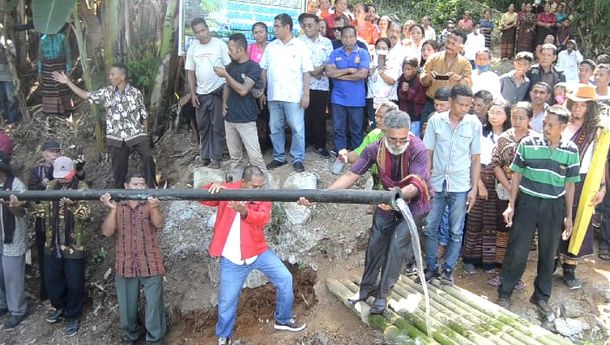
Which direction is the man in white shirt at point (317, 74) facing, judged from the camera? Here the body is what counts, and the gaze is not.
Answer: toward the camera

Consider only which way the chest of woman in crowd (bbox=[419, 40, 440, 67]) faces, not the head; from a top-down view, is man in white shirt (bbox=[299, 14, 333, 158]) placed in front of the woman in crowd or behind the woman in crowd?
in front

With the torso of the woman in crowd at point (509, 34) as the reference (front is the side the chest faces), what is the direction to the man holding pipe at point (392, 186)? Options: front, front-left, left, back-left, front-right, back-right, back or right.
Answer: front

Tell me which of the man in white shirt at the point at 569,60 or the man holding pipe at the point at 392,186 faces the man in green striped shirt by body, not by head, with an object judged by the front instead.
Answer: the man in white shirt

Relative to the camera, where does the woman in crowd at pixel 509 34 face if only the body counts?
toward the camera

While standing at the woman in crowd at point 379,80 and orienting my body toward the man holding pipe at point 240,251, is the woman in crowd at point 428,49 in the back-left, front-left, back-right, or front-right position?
back-left

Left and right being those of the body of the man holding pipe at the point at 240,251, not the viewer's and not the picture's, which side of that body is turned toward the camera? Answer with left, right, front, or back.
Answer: front

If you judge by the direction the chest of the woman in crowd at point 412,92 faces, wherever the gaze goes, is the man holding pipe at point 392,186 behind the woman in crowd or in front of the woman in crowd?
in front

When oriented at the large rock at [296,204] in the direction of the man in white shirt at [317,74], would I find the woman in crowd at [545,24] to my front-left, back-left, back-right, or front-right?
front-right

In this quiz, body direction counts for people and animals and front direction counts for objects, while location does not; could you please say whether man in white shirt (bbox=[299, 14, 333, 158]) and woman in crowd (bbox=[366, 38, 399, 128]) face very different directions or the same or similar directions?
same or similar directions

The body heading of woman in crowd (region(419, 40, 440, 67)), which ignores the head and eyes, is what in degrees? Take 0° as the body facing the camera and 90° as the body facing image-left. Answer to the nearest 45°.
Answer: approximately 45°

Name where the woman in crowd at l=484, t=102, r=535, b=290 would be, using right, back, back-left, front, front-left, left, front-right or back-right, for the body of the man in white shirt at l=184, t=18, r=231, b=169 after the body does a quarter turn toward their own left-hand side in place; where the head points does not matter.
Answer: front-right

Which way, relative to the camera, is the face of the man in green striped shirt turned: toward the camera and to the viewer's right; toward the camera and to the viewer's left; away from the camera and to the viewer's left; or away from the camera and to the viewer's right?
toward the camera and to the viewer's left

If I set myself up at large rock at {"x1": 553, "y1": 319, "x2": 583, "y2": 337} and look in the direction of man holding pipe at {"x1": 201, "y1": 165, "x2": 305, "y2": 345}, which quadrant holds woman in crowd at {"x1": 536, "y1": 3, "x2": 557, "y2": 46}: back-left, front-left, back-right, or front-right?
back-right

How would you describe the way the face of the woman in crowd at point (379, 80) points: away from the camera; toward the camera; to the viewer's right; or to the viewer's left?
toward the camera

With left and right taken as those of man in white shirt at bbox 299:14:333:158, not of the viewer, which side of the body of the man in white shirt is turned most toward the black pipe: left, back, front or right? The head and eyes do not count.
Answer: front

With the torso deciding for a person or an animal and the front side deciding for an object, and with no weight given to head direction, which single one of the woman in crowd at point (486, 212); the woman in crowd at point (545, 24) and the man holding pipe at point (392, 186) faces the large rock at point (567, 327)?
the woman in crowd at point (545, 24)

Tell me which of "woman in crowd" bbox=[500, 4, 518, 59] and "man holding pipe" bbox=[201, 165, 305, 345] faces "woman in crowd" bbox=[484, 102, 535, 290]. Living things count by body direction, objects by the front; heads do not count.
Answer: "woman in crowd" bbox=[500, 4, 518, 59]

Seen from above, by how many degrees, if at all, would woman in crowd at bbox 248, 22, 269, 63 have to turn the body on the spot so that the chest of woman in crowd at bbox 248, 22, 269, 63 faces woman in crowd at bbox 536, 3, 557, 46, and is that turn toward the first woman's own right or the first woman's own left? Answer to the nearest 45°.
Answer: approximately 135° to the first woman's own left
